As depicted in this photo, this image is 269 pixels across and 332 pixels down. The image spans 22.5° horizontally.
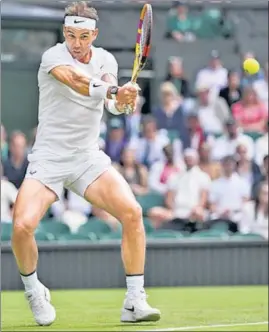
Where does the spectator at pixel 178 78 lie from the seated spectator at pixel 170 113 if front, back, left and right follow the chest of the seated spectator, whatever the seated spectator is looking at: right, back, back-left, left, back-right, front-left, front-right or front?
back

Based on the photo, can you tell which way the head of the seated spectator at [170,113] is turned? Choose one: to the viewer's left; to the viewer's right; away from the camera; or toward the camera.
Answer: toward the camera

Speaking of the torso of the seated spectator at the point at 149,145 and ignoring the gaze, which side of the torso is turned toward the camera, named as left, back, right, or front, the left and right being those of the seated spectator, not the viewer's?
front

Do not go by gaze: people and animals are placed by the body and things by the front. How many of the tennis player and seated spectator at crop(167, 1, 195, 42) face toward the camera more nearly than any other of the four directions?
2

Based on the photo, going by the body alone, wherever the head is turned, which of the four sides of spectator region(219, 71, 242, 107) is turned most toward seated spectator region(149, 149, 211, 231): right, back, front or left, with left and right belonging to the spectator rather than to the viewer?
front

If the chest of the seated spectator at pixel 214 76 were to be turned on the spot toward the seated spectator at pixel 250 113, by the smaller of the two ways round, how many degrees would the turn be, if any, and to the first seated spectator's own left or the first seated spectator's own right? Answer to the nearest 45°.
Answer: approximately 45° to the first seated spectator's own left

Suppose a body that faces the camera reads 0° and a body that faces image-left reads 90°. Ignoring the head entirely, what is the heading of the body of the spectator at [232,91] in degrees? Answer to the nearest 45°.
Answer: approximately 0°

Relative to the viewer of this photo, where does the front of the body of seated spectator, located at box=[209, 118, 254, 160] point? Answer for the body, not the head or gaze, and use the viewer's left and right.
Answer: facing the viewer

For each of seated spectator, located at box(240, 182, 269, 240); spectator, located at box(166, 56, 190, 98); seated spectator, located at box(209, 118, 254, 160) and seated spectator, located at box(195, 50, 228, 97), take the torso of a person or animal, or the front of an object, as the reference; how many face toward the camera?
4

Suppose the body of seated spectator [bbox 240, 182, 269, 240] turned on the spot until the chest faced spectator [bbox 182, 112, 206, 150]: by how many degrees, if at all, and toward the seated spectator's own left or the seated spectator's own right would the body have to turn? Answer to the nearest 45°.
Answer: approximately 135° to the seated spectator's own right

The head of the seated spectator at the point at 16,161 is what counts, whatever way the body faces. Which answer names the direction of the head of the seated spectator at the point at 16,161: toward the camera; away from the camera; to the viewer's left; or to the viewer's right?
toward the camera

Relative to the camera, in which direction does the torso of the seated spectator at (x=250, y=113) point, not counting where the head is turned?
toward the camera
